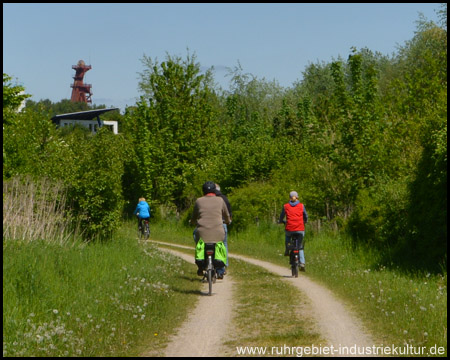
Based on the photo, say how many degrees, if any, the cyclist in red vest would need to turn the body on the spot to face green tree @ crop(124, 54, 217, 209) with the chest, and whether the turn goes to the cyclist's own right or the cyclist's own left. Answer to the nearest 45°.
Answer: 0° — they already face it

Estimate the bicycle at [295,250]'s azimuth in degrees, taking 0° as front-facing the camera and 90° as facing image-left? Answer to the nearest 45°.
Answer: approximately 180°

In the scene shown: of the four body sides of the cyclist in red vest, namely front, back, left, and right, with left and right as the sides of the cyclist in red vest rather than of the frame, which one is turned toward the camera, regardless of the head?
back

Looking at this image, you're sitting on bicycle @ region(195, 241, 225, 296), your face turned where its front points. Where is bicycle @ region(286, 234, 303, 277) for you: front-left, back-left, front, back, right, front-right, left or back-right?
front-right

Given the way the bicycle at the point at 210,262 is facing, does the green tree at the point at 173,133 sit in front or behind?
in front

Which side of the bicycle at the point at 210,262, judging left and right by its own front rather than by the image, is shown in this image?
back

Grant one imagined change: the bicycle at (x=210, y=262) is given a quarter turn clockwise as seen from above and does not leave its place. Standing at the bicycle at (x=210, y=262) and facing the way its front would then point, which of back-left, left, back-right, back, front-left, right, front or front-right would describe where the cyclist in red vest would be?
front-left

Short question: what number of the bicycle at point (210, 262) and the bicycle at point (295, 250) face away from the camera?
2
